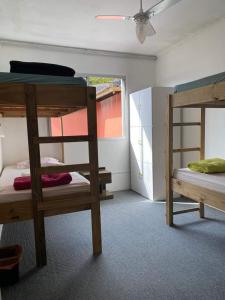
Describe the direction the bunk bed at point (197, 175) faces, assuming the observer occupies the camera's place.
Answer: facing the viewer and to the left of the viewer

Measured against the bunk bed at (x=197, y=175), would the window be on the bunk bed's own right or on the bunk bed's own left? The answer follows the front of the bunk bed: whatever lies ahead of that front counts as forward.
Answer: on the bunk bed's own right

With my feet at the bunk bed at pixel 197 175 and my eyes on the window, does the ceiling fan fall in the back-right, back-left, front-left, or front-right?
front-left
